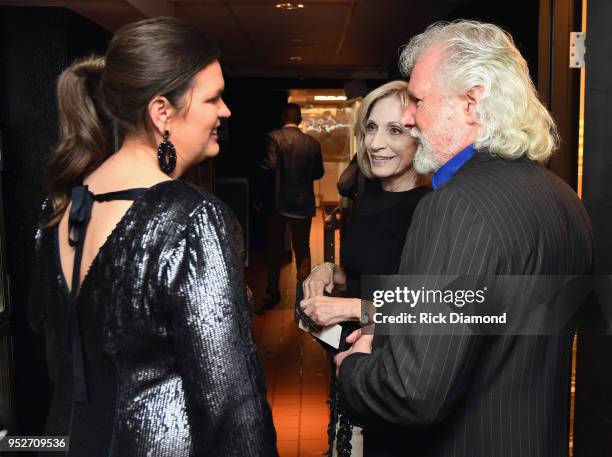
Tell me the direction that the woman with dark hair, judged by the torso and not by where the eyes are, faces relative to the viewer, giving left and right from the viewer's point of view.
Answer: facing away from the viewer and to the right of the viewer

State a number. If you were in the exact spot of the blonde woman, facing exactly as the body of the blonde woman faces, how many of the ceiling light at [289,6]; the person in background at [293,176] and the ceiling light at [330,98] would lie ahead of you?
0

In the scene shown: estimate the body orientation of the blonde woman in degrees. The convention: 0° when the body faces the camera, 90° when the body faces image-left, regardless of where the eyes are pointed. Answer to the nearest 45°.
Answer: approximately 45°

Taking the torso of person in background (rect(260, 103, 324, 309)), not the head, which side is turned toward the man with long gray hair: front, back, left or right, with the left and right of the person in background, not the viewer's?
back

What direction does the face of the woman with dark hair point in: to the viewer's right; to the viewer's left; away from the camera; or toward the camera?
to the viewer's right

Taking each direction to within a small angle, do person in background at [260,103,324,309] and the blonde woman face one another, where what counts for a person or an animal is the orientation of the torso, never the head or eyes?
no

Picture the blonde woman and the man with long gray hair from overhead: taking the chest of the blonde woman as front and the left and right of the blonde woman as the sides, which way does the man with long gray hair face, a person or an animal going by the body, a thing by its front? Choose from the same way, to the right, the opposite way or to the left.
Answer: to the right

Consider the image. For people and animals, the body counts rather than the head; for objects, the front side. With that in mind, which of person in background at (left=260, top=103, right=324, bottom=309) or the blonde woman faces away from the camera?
the person in background

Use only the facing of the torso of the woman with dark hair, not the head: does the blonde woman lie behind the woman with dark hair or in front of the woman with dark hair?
in front

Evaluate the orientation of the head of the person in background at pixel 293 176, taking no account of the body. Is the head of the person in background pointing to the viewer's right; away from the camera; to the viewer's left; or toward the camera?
away from the camera

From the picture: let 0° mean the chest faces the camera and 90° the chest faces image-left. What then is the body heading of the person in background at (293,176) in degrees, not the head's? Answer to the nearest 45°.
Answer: approximately 180°

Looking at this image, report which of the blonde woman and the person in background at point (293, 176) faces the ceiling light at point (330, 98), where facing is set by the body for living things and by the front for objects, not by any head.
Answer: the person in background

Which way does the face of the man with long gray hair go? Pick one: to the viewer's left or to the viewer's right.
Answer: to the viewer's left

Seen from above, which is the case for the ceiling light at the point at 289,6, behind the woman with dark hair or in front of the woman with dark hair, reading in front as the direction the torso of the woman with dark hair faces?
in front

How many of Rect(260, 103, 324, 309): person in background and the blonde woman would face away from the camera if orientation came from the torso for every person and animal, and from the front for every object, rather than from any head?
1

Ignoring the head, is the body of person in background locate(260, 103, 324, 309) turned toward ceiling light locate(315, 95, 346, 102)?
yes

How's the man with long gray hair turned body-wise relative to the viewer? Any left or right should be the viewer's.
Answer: facing away from the viewer and to the left of the viewer

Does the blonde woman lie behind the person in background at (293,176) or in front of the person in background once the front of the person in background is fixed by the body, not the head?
behind

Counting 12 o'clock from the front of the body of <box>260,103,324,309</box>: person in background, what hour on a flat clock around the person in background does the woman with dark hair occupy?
The woman with dark hair is roughly at 6 o'clock from the person in background.
